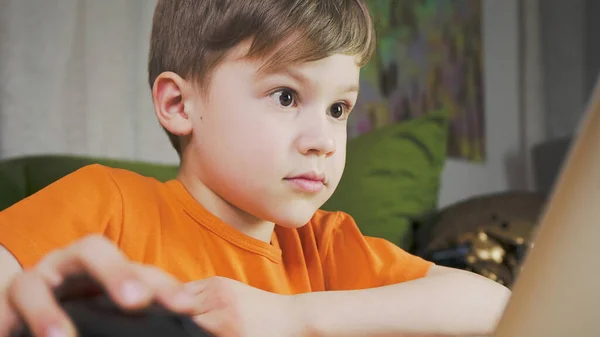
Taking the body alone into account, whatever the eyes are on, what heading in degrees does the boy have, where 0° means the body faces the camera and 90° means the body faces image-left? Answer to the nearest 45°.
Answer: approximately 315°

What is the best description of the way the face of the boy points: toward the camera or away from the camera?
toward the camera

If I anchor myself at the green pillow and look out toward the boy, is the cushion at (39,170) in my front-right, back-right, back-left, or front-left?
front-right
